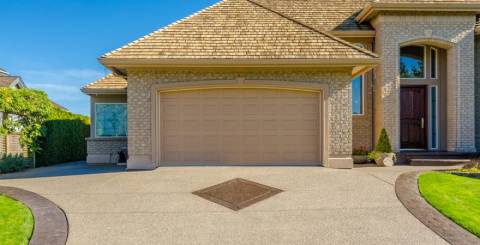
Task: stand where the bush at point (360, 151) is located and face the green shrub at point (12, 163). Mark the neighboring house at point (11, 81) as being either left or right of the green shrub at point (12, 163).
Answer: right

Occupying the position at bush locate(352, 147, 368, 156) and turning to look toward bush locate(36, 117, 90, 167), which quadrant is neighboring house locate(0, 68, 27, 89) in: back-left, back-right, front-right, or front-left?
front-right

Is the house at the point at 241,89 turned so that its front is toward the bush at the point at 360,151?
no

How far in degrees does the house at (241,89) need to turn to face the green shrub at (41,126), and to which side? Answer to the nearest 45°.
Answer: approximately 90° to its right

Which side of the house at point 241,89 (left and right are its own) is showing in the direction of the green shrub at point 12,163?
right

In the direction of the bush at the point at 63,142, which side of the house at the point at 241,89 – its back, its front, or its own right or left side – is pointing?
right

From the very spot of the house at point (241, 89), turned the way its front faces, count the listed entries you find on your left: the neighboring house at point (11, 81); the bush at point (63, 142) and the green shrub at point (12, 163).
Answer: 0

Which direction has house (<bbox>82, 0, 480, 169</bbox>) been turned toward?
toward the camera

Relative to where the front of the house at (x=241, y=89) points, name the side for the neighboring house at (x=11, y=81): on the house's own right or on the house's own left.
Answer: on the house's own right

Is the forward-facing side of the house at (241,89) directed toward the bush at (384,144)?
no
